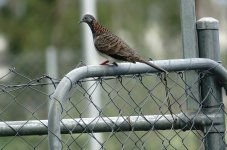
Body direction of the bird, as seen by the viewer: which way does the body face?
to the viewer's left
